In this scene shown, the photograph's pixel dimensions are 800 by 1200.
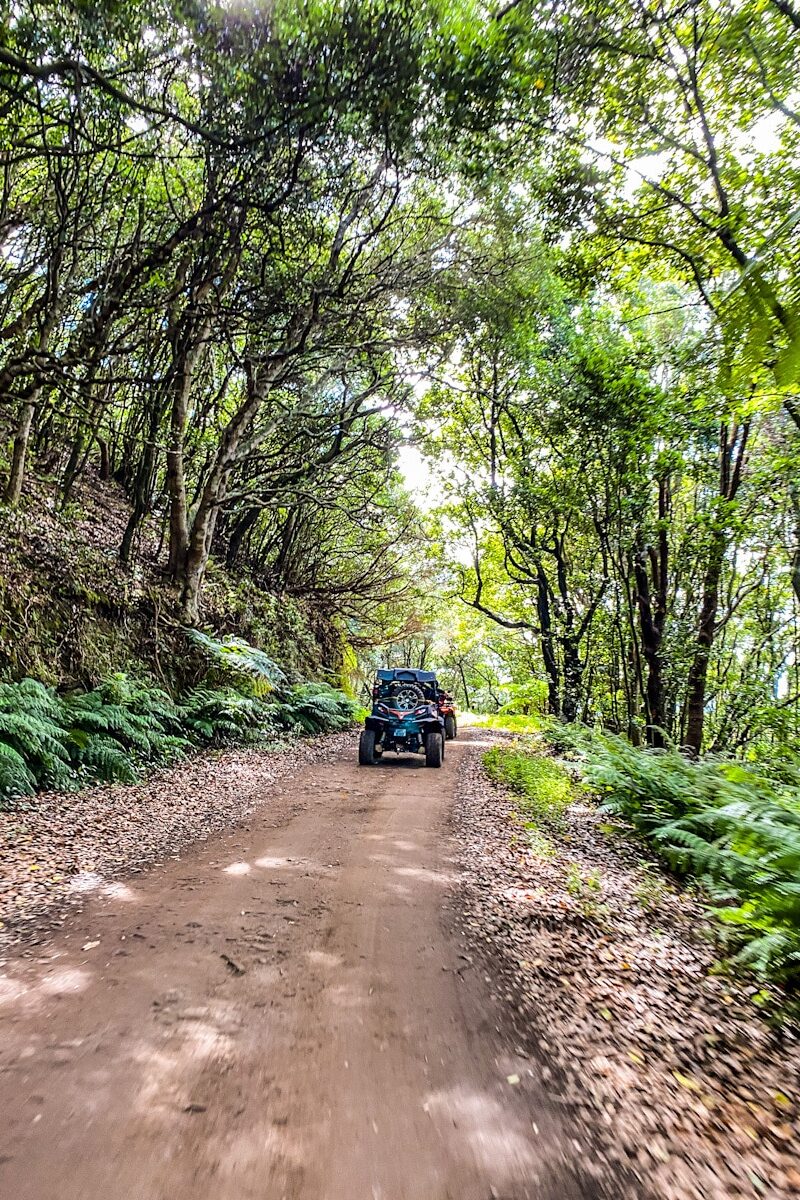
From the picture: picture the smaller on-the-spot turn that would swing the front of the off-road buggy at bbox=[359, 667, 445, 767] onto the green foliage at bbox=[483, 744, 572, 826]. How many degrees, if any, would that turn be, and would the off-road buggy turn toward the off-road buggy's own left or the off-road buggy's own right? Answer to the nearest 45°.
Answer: approximately 135° to the off-road buggy's own right

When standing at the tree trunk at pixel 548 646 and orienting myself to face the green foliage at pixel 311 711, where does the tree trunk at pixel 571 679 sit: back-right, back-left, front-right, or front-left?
back-left

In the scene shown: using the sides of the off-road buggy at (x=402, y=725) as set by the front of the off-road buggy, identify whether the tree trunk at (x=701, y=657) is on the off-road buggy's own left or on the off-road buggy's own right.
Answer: on the off-road buggy's own right

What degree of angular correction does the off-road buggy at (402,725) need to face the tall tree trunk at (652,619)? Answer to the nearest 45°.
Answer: approximately 90° to its right

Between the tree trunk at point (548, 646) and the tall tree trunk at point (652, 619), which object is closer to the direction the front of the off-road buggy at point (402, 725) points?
the tree trunk

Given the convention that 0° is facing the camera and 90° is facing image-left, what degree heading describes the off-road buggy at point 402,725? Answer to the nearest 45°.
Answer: approximately 180°

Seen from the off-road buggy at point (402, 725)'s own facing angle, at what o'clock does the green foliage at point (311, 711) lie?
The green foliage is roughly at 11 o'clock from the off-road buggy.

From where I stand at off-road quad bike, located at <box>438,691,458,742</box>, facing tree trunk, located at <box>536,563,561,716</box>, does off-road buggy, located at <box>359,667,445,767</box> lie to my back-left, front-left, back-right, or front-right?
back-right

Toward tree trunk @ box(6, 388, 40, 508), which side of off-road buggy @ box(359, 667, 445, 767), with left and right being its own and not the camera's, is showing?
left

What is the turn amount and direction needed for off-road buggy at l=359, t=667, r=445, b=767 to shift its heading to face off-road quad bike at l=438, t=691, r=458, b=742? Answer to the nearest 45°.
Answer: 0° — it already faces it
